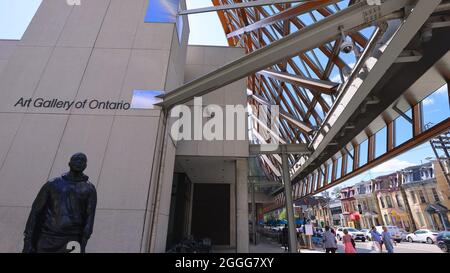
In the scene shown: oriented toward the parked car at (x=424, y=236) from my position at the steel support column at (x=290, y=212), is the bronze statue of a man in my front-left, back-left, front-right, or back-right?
back-right
